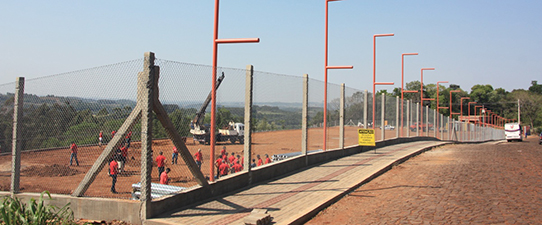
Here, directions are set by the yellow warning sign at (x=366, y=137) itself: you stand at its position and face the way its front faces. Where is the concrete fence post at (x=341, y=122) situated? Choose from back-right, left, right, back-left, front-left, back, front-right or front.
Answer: front-right

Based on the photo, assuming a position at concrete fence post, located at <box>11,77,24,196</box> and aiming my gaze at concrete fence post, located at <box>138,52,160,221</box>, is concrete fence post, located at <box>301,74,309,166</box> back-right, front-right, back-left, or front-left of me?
front-left

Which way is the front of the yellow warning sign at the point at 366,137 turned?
toward the camera

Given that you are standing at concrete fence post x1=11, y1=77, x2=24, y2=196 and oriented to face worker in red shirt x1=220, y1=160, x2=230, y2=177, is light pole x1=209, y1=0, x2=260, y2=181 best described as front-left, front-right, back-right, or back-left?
front-right
